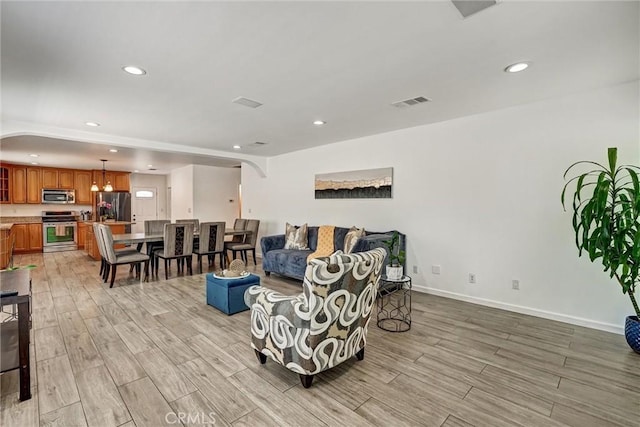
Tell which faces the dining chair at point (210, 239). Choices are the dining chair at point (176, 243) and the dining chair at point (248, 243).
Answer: the dining chair at point (248, 243)

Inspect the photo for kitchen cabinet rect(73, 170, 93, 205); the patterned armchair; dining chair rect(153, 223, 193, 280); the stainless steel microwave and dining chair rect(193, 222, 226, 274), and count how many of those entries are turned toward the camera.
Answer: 2

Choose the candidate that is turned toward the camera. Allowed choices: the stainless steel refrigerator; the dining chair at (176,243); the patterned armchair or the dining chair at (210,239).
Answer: the stainless steel refrigerator

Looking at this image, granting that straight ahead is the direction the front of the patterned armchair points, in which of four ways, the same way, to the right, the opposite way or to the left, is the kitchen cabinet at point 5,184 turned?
the opposite way

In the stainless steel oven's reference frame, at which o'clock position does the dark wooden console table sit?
The dark wooden console table is roughly at 12 o'clock from the stainless steel oven.

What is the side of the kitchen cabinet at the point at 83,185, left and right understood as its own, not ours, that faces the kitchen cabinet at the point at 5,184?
right

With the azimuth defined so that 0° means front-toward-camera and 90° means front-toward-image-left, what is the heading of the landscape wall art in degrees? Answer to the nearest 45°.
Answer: approximately 45°

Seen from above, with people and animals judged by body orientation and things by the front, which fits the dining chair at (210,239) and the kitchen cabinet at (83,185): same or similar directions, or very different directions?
very different directions

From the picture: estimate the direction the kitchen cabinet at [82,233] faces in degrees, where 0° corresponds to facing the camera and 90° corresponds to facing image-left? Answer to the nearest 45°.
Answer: approximately 0°

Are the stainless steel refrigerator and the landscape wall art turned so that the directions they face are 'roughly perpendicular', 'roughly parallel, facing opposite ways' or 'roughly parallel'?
roughly perpendicular

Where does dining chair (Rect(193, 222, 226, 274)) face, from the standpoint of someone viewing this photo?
facing away from the viewer and to the left of the viewer

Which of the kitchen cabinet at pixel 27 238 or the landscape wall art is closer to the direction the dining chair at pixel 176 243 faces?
the kitchen cabinet

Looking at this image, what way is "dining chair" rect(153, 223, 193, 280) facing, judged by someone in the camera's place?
facing away from the viewer and to the left of the viewer

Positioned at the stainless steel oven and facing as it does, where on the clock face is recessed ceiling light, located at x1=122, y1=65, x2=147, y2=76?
The recessed ceiling light is roughly at 12 o'clock from the stainless steel oven.
